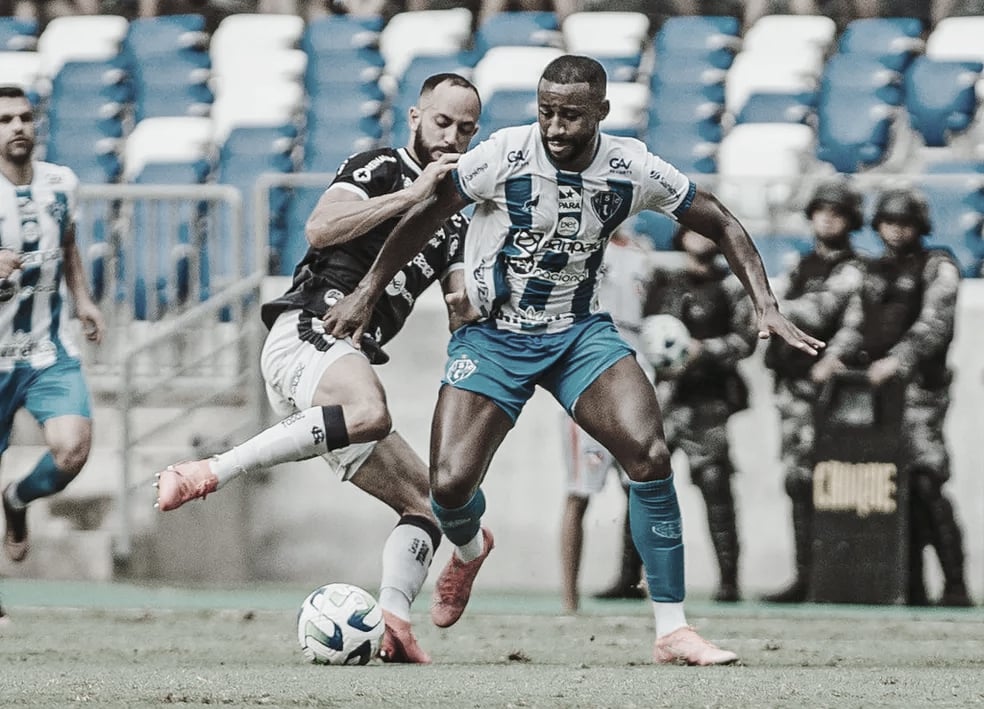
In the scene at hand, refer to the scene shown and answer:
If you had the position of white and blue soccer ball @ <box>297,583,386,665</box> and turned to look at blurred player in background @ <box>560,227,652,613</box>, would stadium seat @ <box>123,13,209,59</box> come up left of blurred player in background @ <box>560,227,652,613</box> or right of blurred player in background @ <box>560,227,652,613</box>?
left

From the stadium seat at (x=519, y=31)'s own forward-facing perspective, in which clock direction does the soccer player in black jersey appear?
The soccer player in black jersey is roughly at 12 o'clock from the stadium seat.

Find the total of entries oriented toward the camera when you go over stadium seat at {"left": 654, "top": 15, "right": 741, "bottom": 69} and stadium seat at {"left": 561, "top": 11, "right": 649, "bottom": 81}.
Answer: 2

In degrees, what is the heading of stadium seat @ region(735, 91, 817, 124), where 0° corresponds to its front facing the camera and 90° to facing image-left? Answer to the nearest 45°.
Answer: approximately 0°

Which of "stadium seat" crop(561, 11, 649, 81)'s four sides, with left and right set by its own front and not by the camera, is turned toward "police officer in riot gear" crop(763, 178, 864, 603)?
front

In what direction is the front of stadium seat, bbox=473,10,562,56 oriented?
toward the camera

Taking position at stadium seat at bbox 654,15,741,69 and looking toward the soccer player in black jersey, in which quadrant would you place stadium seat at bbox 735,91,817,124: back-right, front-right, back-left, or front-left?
front-left

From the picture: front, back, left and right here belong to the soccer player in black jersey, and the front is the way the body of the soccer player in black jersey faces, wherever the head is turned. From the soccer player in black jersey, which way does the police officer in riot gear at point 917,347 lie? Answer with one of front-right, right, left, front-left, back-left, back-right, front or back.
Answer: left

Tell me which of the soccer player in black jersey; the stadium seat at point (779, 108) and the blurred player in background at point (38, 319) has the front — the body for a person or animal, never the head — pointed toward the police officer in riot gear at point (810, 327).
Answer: the stadium seat

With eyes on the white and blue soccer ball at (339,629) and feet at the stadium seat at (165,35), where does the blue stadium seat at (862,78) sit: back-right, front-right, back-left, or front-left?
front-left

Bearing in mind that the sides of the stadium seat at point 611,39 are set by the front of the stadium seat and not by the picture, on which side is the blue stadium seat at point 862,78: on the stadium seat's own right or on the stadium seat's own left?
on the stadium seat's own left

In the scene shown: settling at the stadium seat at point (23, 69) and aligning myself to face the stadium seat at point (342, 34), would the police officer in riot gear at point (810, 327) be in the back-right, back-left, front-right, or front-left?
front-right

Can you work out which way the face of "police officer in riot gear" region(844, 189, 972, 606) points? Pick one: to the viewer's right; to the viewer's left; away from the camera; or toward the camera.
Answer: toward the camera

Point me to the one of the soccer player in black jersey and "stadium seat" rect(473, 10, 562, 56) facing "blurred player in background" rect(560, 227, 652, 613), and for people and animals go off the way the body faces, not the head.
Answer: the stadium seat

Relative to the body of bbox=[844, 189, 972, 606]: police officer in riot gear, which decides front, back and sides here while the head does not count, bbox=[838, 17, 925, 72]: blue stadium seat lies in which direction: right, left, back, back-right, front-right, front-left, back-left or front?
back-right

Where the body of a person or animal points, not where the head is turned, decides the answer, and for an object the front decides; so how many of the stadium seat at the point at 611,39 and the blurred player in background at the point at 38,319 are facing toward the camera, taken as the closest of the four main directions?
2

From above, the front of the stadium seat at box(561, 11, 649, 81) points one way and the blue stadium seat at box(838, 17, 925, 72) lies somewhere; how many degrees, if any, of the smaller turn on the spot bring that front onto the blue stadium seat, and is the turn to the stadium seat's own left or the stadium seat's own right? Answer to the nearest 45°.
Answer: approximately 90° to the stadium seat's own left
